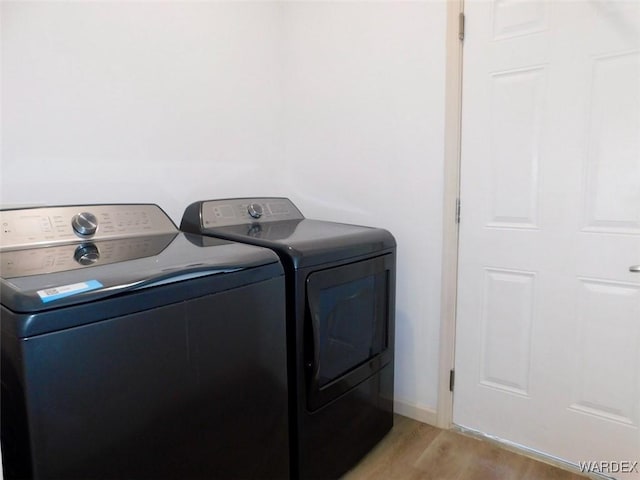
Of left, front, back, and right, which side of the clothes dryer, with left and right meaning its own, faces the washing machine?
right

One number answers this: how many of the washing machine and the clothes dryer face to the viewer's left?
0

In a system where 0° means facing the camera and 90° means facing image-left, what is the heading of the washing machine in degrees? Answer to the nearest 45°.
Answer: approximately 315°

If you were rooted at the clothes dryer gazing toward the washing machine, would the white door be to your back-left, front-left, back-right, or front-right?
back-left

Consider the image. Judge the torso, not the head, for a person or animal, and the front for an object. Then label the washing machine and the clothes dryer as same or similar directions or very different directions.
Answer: same or similar directions

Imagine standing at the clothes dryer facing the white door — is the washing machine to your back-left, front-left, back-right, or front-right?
back-right

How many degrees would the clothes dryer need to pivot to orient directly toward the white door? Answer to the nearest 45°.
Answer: approximately 45° to its left

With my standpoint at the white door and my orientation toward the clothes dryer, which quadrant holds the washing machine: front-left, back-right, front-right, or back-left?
front-left

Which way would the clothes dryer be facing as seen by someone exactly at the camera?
facing the viewer and to the right of the viewer

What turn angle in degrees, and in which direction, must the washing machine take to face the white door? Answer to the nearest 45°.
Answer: approximately 45° to its left
